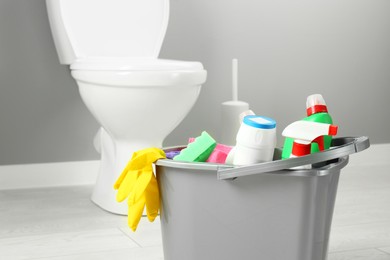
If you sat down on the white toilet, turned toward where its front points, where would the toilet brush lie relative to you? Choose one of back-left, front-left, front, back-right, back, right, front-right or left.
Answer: left

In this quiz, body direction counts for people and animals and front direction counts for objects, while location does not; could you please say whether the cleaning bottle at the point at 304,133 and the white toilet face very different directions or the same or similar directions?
same or similar directions

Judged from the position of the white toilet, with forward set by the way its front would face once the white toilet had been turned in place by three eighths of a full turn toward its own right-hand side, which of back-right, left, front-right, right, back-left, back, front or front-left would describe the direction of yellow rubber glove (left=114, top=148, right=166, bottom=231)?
left

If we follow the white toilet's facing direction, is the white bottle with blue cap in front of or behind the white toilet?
in front

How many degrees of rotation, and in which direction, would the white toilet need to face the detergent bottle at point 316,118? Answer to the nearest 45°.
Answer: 0° — it already faces it

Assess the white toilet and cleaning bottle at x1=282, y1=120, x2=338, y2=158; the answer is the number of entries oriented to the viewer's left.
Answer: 0

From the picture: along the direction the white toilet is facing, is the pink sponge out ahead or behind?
ahead
